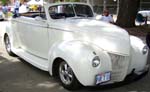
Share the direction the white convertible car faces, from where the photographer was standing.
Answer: facing the viewer and to the right of the viewer
